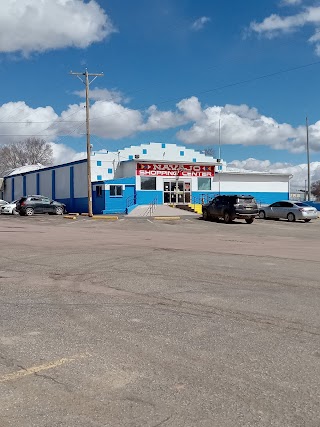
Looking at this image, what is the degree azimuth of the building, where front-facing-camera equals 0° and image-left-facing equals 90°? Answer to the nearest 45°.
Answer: approximately 0°

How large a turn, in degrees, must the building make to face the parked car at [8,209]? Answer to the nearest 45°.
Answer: approximately 90° to its right

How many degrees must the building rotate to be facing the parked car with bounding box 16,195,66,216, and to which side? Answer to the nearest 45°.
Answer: approximately 45° to its right

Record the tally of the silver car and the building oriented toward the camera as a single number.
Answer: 1
